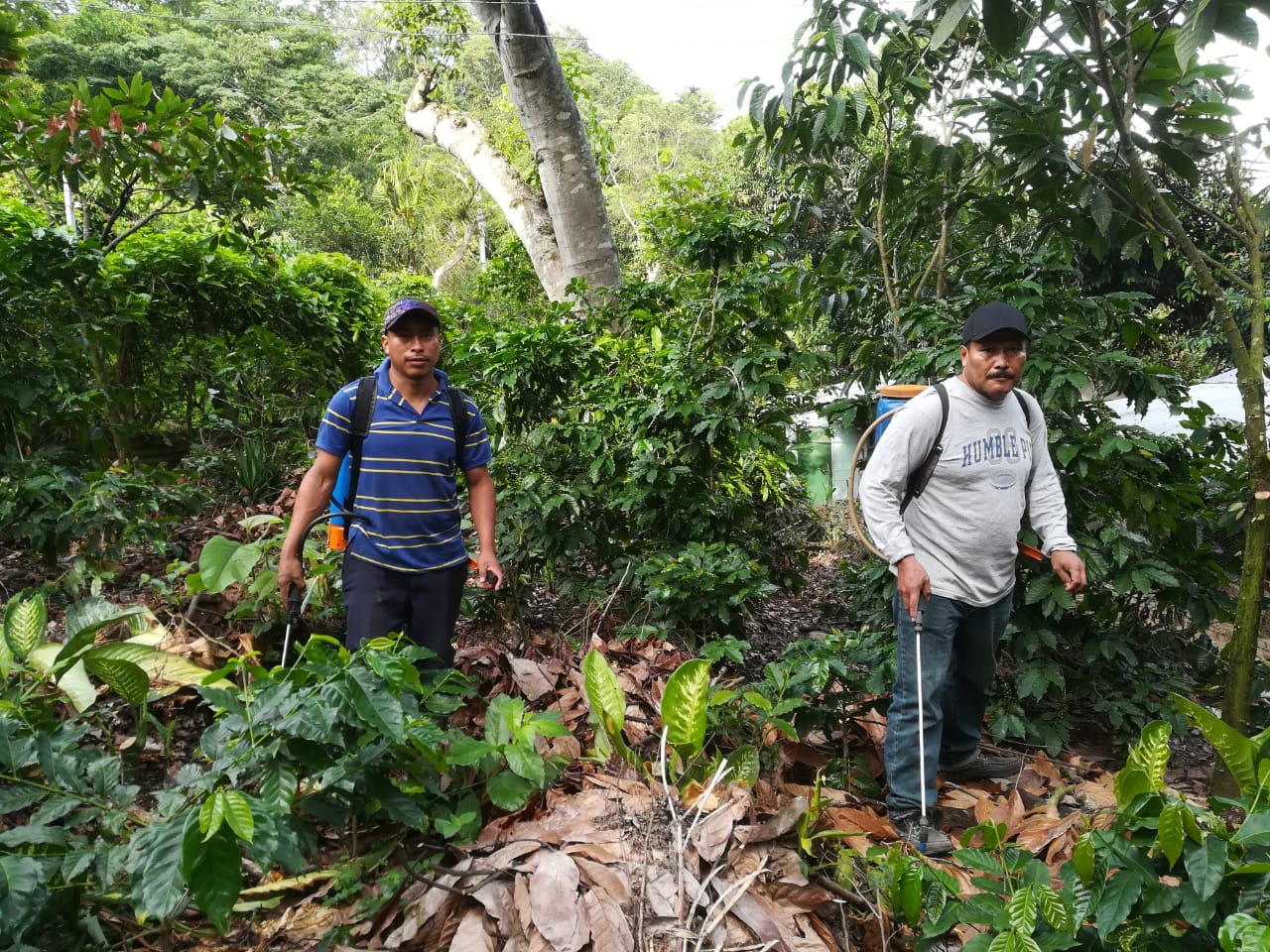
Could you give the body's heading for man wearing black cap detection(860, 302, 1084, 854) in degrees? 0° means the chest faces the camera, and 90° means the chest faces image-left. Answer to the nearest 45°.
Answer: approximately 315°

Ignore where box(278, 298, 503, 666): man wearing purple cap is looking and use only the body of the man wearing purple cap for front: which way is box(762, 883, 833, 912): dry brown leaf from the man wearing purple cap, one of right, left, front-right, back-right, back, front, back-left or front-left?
front-left

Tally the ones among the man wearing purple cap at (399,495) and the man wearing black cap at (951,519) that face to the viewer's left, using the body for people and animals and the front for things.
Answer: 0

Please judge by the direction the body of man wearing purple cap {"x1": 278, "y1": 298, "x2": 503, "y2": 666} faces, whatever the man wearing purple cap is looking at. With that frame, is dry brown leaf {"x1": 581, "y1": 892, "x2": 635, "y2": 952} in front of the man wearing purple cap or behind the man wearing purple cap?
in front

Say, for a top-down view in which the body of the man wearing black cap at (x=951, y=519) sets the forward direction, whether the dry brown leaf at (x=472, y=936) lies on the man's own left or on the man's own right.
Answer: on the man's own right

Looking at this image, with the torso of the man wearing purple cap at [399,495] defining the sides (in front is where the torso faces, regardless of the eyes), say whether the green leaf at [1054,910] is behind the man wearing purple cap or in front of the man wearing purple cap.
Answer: in front

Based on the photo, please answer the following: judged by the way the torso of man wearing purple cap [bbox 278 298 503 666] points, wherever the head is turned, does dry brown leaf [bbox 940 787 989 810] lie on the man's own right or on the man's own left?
on the man's own left

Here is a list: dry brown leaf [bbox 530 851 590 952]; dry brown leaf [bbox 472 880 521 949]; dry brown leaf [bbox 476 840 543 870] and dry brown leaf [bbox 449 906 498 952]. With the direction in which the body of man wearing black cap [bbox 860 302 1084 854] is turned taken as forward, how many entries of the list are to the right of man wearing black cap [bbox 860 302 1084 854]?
4

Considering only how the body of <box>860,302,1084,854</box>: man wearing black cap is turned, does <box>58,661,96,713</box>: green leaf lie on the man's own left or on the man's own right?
on the man's own right

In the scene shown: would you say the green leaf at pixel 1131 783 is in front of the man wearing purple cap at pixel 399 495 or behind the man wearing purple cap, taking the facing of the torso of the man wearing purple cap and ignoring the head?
in front

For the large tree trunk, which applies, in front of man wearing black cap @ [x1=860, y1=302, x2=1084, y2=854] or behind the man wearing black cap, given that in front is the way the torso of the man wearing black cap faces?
behind

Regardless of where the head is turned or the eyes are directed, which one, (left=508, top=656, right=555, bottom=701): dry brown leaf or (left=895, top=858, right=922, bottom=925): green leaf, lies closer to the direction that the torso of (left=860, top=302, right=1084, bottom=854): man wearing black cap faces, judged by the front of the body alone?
the green leaf

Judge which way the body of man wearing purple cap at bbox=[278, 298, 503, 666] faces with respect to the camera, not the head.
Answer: toward the camera
